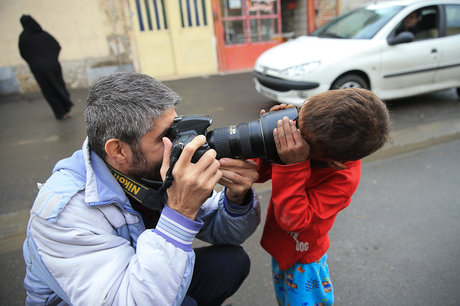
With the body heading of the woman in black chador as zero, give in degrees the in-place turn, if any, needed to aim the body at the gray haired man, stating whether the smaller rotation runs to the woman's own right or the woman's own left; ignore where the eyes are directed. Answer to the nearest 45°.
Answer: approximately 135° to the woman's own left

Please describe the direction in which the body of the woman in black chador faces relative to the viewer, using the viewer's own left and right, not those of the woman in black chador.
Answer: facing away from the viewer and to the left of the viewer

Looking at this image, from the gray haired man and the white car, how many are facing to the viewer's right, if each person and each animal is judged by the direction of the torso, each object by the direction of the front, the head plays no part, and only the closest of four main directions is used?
1

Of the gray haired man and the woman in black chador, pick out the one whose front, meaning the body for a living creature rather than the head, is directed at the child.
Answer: the gray haired man

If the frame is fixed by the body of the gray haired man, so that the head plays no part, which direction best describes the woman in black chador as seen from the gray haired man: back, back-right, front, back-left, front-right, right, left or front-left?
left

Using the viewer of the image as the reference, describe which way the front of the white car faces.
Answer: facing the viewer and to the left of the viewer

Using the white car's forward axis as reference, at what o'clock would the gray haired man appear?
The gray haired man is roughly at 11 o'clock from the white car.

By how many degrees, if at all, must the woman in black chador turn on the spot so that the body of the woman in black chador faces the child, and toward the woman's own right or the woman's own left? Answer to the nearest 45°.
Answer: approximately 135° to the woman's own left

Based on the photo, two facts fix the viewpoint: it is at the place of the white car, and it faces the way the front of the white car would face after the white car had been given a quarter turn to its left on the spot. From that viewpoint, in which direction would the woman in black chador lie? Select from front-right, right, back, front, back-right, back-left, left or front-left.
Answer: back-right

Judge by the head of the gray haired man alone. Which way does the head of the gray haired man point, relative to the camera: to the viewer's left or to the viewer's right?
to the viewer's right

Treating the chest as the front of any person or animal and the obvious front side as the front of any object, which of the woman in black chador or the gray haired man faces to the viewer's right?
the gray haired man

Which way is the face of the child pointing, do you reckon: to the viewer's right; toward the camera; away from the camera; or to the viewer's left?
to the viewer's left

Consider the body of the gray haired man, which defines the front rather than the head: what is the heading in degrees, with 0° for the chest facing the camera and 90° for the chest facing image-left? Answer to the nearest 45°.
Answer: approximately 270°

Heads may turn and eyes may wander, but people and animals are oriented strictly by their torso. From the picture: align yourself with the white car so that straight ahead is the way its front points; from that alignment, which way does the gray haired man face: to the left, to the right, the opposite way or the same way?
the opposite way

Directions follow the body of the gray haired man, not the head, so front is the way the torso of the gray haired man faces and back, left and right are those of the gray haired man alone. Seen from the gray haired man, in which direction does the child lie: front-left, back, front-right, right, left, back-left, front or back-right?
front
